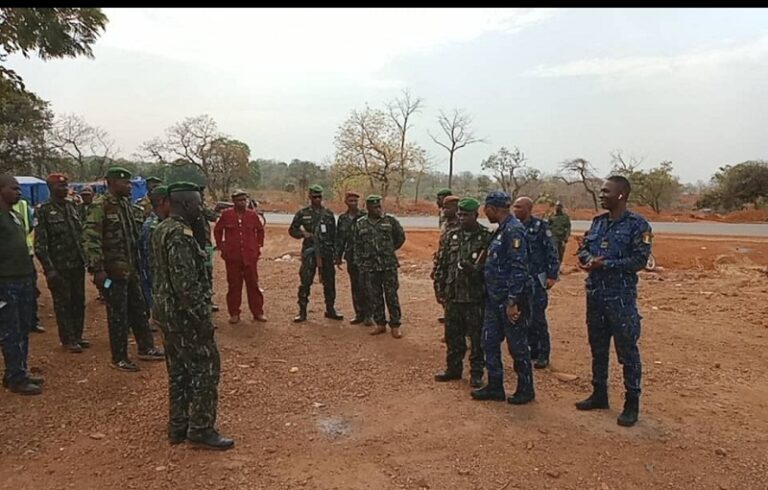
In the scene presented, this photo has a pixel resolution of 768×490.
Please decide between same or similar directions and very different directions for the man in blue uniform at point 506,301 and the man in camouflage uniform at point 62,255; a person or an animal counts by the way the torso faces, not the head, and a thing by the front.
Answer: very different directions

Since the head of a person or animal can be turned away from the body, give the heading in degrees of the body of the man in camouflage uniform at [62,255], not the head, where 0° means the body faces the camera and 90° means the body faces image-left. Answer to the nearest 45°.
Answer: approximately 315°

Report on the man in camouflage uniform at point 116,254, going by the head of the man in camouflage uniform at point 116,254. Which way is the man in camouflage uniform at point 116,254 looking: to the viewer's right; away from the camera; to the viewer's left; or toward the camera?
to the viewer's right

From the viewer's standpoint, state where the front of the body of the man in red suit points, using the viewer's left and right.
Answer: facing the viewer

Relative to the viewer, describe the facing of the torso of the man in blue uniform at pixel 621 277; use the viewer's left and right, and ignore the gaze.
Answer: facing the viewer and to the left of the viewer

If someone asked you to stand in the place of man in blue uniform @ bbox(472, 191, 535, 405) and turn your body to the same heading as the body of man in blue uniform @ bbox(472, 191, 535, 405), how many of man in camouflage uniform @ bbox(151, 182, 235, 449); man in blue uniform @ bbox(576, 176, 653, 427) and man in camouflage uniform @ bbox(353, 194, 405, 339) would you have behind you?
1

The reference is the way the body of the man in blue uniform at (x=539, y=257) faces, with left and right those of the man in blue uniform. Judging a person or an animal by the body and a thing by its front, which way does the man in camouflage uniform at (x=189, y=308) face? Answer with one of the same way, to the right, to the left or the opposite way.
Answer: the opposite way

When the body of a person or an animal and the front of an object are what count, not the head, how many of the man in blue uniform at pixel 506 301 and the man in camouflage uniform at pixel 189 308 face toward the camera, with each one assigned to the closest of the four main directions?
0

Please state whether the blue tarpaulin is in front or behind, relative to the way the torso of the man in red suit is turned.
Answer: behind

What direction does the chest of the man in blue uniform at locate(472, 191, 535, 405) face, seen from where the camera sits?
to the viewer's left

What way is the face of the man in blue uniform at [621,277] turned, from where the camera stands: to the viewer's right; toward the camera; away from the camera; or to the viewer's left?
to the viewer's left

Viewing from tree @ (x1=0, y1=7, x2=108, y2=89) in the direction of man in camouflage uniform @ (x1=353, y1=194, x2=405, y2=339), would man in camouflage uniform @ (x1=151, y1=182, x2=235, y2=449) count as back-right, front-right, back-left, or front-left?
front-right

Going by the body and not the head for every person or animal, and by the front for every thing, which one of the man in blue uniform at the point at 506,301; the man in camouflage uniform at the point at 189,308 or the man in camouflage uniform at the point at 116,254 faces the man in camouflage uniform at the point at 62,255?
the man in blue uniform

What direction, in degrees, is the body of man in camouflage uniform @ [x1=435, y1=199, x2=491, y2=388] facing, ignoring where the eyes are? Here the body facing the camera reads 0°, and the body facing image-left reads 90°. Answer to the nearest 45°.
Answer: approximately 45°

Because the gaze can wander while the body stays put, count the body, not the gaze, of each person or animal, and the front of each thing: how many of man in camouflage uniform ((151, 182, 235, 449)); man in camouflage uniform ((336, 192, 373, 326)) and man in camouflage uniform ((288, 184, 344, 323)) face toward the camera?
2

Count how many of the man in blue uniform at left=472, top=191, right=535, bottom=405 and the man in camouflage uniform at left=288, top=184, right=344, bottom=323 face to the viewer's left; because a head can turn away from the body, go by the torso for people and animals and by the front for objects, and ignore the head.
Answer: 1

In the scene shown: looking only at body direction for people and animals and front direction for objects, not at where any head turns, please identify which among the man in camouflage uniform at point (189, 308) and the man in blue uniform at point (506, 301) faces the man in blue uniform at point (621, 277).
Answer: the man in camouflage uniform

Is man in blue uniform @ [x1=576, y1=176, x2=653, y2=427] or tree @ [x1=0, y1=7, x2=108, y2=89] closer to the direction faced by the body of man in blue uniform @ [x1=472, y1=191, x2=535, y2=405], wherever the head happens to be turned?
the tree

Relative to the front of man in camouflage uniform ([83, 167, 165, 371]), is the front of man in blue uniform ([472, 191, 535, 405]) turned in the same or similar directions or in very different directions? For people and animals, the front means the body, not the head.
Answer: very different directions

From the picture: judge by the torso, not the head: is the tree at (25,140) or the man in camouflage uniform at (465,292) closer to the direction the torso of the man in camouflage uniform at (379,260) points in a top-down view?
the man in camouflage uniform

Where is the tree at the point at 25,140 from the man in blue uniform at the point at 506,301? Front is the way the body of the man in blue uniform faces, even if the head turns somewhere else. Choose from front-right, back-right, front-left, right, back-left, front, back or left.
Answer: front-right

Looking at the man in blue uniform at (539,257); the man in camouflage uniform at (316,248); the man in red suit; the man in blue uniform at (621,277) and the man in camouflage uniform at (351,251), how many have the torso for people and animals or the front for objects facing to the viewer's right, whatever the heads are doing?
0

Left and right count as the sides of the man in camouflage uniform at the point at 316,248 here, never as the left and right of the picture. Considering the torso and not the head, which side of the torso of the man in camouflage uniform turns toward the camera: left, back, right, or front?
front
